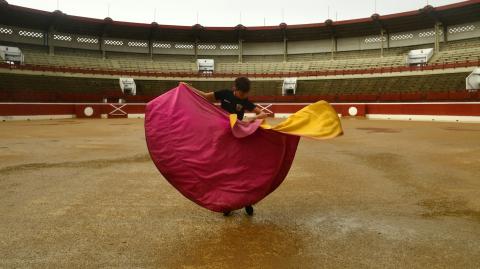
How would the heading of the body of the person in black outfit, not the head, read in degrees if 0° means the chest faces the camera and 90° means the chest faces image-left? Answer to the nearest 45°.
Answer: approximately 0°

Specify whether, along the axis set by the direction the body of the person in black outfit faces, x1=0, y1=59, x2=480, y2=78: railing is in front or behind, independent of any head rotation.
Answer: behind

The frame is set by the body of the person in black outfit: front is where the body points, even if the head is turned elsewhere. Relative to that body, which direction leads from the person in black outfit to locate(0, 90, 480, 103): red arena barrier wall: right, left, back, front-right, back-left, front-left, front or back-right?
back

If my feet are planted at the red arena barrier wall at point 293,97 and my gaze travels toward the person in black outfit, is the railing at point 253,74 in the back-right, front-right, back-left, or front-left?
back-right
